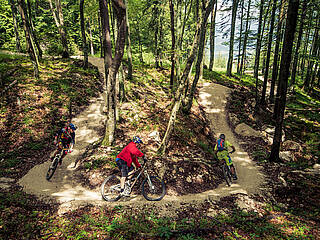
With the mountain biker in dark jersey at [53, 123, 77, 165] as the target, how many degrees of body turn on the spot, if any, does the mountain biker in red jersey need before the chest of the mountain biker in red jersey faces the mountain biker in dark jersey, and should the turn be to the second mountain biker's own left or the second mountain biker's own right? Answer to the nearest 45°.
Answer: approximately 135° to the second mountain biker's own left

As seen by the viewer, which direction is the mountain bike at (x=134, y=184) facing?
to the viewer's right

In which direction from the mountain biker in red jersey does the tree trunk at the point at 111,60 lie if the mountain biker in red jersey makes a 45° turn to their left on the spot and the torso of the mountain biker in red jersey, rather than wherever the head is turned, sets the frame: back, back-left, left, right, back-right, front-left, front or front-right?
front-left

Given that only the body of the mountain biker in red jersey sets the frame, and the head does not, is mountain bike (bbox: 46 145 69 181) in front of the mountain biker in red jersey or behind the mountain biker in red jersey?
behind

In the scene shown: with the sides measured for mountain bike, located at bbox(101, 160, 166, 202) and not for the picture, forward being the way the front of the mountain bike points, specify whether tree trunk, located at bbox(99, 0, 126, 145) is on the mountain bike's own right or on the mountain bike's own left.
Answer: on the mountain bike's own left

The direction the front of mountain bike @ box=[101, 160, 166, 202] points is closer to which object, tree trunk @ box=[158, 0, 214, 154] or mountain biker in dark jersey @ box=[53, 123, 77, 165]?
the tree trunk

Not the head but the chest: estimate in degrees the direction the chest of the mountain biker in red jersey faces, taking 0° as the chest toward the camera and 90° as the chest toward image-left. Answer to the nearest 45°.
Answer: approximately 270°

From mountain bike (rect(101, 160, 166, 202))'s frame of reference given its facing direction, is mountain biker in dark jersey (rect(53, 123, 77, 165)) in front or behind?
behind
